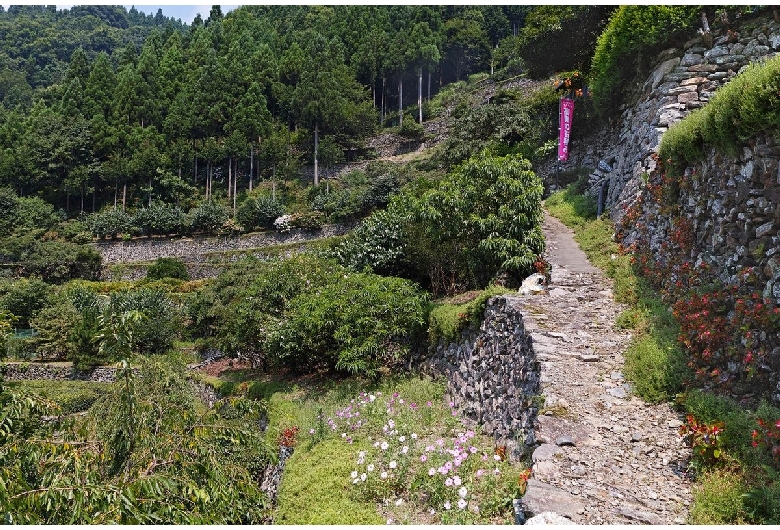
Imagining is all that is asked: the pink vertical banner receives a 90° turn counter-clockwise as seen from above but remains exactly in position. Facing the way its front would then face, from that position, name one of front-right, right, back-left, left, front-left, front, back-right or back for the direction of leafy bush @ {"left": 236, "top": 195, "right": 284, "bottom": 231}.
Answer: back-left

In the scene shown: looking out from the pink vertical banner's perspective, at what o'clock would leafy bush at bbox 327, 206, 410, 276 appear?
The leafy bush is roughly at 1 o'clock from the pink vertical banner.

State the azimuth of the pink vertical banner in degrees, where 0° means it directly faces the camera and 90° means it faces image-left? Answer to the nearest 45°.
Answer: approximately 0°

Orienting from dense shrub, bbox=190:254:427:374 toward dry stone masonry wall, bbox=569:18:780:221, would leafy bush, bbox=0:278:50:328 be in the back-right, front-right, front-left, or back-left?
back-left
